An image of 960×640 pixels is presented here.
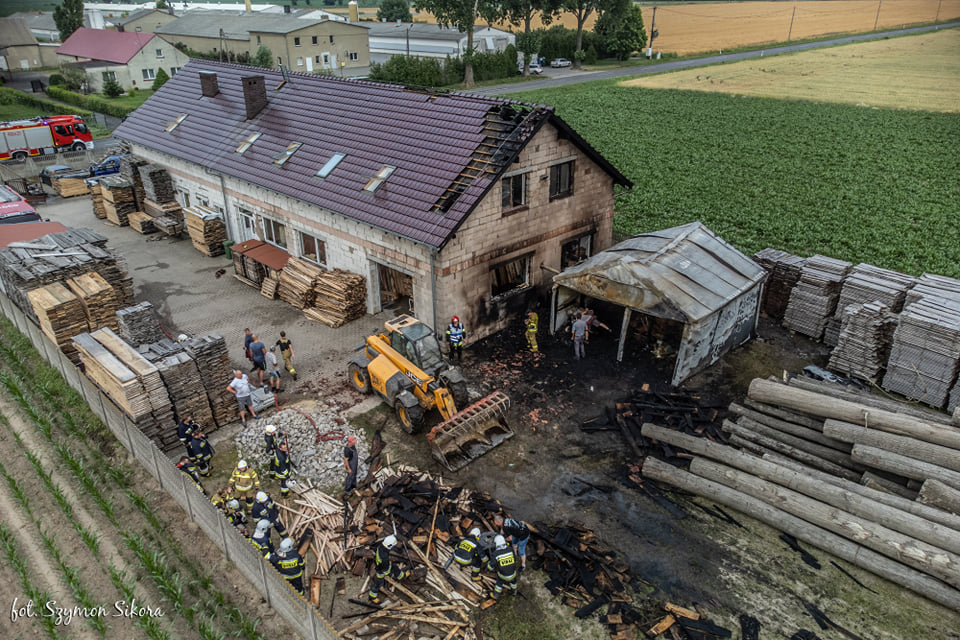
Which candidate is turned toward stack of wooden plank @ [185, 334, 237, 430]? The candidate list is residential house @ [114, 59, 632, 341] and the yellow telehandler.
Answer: the residential house

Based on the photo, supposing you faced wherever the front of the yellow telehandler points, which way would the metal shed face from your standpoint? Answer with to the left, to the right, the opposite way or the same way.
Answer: to the right

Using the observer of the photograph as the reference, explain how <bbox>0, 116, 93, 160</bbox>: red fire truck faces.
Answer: facing to the right of the viewer

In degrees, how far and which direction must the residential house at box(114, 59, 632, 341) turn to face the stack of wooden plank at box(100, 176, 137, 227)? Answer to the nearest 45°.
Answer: approximately 90° to its right

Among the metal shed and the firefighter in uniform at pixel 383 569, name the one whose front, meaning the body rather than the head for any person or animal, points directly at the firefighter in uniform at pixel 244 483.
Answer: the metal shed

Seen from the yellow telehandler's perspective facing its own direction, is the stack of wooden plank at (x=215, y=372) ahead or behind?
behind

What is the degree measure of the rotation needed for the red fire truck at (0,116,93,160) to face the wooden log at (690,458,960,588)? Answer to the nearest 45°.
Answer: approximately 90° to its right

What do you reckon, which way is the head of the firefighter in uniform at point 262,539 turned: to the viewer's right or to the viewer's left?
to the viewer's right

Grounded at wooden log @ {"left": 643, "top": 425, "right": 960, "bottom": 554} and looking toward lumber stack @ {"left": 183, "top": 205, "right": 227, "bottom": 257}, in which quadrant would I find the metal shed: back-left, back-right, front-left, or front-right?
front-right

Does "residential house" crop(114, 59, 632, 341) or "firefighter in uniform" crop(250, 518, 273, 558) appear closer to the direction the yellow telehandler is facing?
the firefighter in uniform

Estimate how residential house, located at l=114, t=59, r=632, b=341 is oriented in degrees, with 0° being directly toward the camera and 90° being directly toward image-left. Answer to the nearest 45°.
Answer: approximately 45°

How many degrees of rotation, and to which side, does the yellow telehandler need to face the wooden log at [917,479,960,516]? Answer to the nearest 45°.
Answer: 0° — it already faces it
